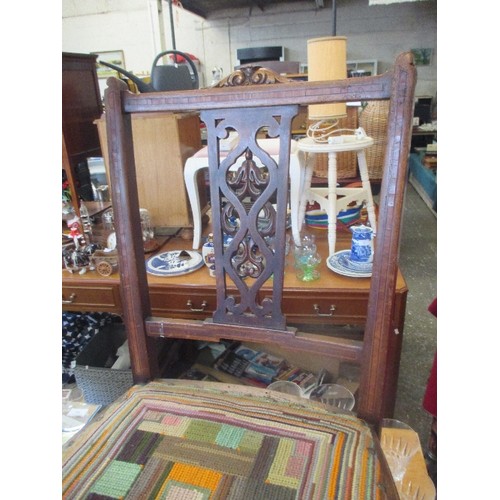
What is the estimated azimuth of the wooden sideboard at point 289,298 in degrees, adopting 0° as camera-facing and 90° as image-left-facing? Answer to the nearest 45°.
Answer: approximately 0°

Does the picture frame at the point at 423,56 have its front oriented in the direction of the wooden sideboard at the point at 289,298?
yes

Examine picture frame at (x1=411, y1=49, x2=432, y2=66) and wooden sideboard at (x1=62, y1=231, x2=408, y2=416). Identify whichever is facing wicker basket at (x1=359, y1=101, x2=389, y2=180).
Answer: the picture frame

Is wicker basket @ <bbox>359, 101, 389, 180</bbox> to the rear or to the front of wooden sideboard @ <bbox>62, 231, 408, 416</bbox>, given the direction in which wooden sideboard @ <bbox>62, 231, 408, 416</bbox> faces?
to the rear

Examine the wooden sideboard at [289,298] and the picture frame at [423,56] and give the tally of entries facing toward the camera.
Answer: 2

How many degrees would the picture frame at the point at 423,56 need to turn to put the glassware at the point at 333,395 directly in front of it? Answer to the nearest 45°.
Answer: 0° — it already faces it

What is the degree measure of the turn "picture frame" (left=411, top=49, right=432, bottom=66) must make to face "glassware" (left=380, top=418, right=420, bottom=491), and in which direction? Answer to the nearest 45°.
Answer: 0° — it already faces it

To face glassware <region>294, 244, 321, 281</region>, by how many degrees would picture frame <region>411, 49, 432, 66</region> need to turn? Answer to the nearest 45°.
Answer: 0° — it already faces it

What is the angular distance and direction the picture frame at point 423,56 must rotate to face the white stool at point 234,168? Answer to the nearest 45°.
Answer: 0° — it already faces it
